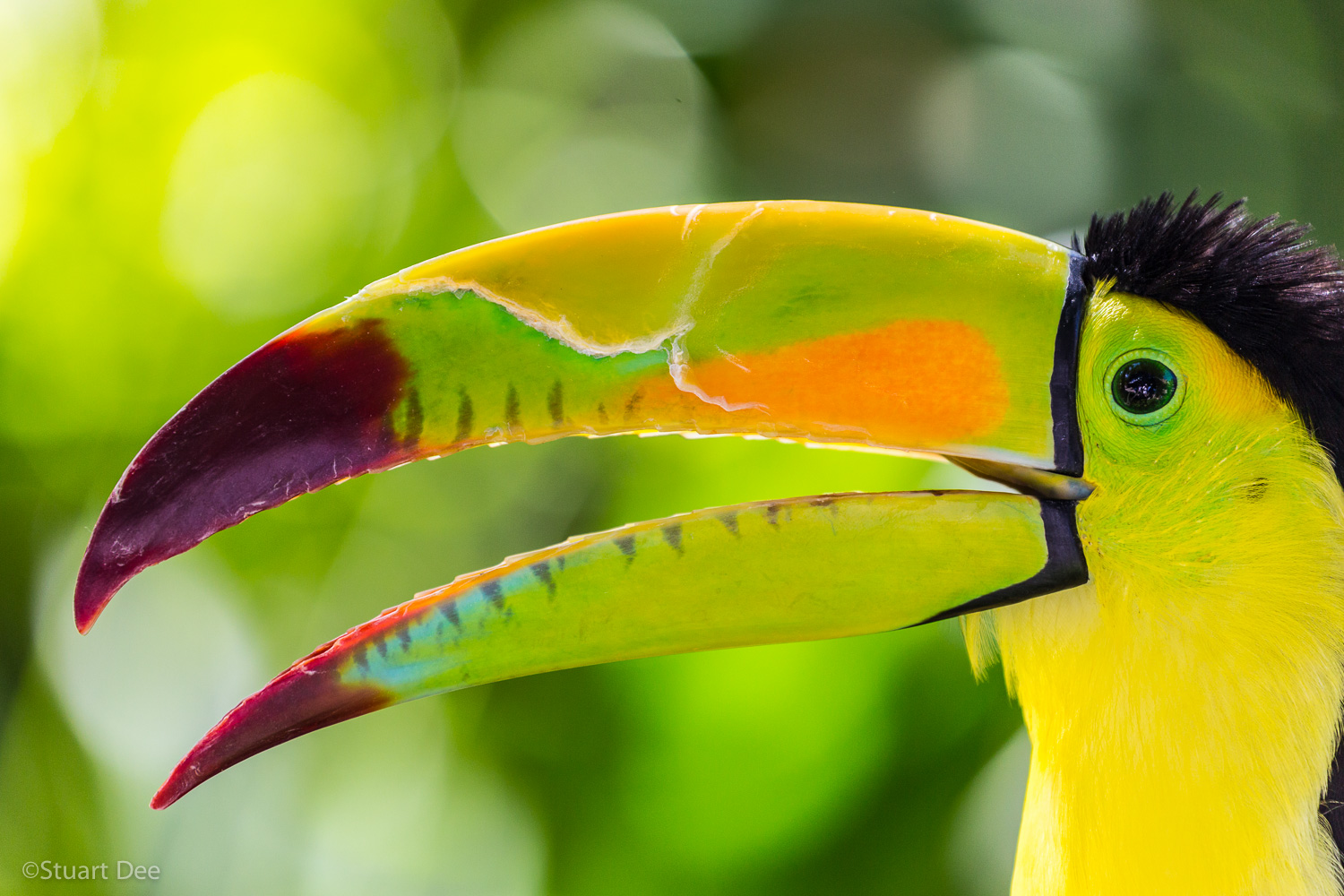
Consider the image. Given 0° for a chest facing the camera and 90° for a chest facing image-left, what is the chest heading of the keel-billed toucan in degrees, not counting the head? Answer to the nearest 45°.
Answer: approximately 90°
